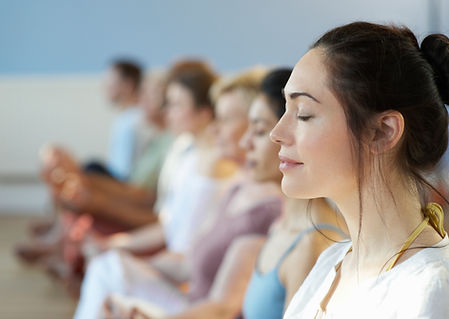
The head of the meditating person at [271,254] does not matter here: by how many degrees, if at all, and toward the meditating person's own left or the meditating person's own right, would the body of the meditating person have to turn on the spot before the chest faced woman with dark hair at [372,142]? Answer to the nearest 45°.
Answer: approximately 90° to the meditating person's own left

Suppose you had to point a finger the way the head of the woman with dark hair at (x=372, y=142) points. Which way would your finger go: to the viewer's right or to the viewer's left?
to the viewer's left

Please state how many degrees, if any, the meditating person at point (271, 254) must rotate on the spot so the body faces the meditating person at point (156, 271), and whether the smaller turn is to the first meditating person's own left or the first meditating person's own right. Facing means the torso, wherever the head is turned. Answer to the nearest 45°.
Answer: approximately 45° to the first meditating person's own right

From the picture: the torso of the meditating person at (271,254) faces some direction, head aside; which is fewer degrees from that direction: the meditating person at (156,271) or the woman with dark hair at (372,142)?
the meditating person

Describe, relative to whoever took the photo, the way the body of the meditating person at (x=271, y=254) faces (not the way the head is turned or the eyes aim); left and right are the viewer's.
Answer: facing to the left of the viewer

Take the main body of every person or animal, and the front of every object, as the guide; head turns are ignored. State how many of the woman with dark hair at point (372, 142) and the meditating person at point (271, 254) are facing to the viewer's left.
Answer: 2

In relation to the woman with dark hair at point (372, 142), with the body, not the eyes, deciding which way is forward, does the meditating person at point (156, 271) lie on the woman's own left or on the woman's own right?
on the woman's own right

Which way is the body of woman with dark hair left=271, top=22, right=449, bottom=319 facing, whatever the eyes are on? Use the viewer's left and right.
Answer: facing to the left of the viewer
